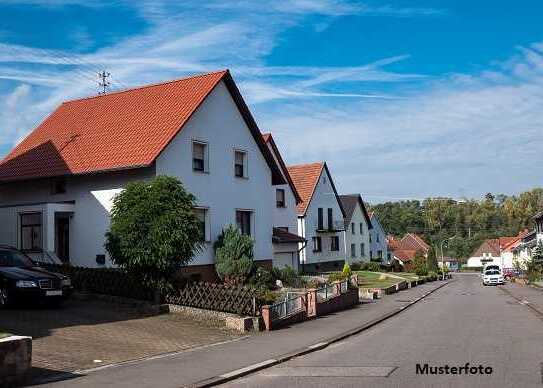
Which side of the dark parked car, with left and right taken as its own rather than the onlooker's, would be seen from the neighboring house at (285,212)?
left

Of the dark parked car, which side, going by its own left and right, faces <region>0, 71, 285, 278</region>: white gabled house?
left

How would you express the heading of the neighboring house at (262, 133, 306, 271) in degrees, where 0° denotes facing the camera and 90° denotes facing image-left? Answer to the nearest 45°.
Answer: approximately 315°

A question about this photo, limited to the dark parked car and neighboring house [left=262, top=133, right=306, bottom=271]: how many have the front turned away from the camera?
0

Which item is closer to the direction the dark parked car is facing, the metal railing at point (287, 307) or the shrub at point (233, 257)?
the metal railing

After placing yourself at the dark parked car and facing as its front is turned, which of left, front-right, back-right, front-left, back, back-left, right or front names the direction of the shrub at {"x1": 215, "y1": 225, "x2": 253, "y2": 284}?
left

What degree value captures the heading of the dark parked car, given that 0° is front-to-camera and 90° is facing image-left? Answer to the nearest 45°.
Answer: approximately 315°

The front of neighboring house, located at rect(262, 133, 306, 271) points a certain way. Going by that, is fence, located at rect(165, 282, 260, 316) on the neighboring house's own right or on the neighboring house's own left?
on the neighboring house's own right

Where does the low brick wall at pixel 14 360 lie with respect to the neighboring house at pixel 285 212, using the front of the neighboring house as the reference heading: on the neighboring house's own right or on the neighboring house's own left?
on the neighboring house's own right
